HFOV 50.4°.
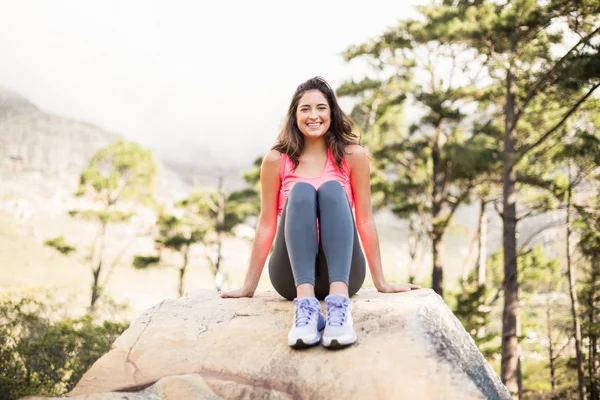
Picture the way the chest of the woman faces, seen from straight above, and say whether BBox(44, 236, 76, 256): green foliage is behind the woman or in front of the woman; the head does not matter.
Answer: behind

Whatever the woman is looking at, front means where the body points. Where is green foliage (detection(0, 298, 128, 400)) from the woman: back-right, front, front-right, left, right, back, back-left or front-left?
back-right

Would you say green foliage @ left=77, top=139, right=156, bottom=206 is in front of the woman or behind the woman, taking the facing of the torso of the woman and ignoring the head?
behind
